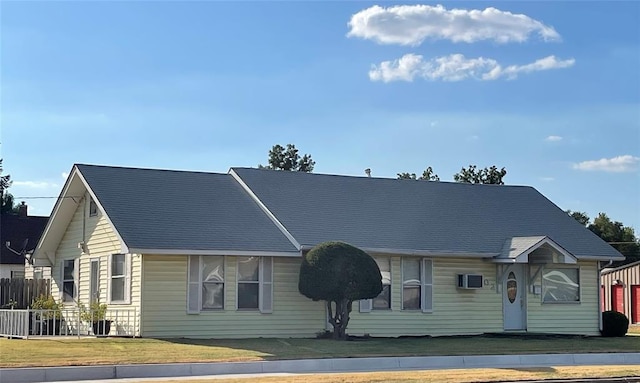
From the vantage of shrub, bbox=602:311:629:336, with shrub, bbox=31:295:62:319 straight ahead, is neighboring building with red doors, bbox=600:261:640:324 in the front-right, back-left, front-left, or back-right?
back-right

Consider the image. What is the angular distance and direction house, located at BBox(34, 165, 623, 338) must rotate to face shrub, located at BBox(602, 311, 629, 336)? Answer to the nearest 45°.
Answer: approximately 90° to its left

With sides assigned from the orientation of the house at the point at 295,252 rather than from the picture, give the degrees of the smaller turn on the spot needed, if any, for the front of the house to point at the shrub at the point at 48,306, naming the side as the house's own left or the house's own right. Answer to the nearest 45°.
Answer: approximately 90° to the house's own right
